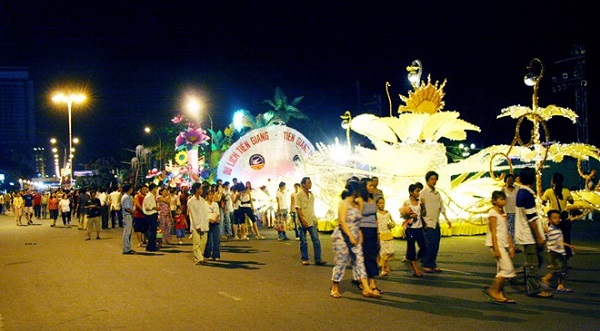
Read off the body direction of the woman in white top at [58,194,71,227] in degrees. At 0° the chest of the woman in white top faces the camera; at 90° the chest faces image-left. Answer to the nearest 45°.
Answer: approximately 0°
